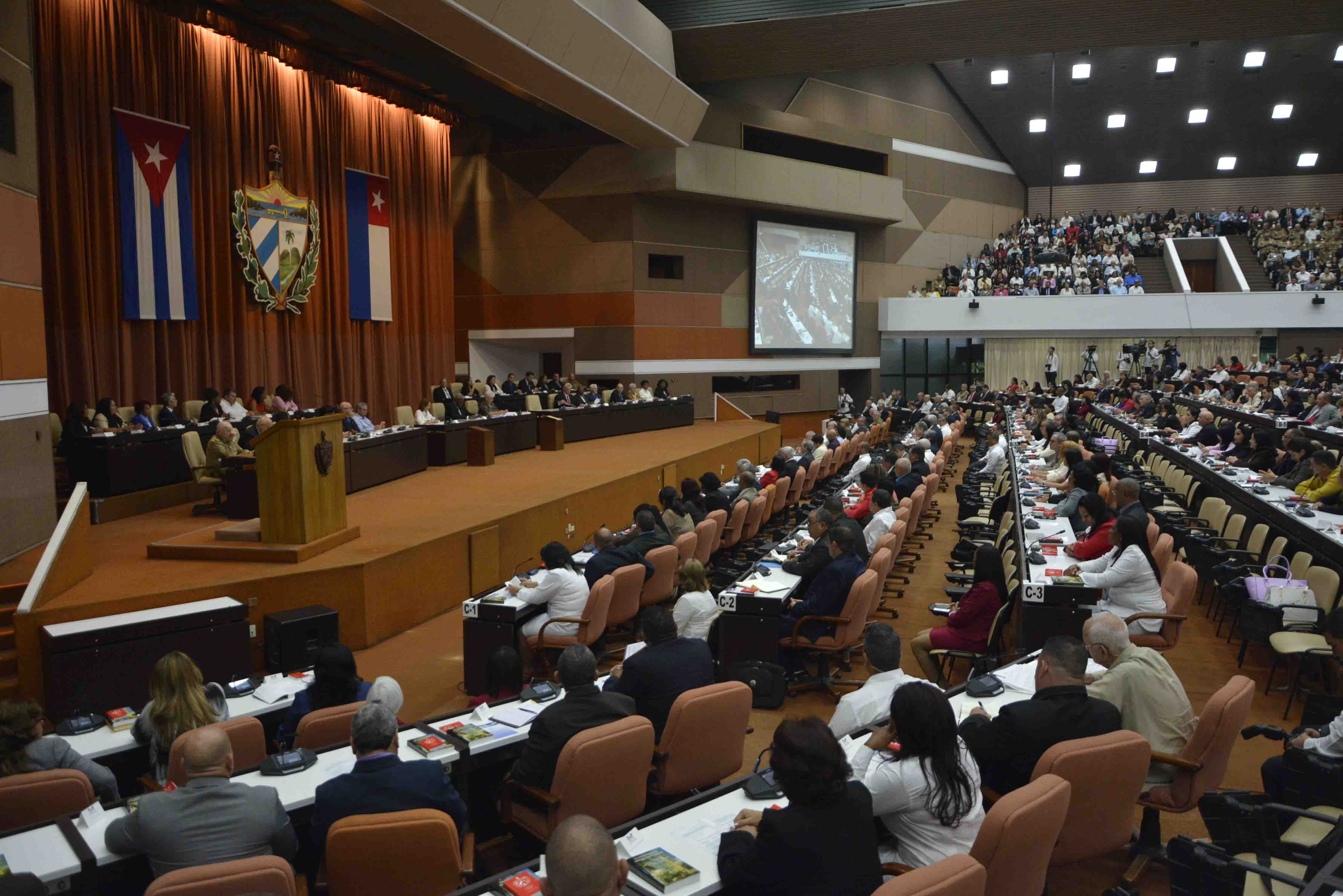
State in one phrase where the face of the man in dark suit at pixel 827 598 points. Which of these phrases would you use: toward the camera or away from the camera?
away from the camera

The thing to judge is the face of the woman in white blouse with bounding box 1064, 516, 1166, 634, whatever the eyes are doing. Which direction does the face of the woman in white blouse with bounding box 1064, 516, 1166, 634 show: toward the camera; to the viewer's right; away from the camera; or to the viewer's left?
to the viewer's left

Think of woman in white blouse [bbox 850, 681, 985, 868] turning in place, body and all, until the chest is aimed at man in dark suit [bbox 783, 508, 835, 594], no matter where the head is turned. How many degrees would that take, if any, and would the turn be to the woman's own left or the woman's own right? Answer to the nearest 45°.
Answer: approximately 45° to the woman's own right

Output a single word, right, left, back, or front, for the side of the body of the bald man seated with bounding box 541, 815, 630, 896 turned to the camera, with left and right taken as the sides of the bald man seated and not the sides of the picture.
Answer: back

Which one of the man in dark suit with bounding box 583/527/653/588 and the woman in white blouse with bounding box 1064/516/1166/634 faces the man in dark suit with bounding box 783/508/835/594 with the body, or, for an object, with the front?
the woman in white blouse

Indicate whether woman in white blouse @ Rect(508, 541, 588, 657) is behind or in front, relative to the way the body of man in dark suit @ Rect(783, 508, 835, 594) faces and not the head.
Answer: in front

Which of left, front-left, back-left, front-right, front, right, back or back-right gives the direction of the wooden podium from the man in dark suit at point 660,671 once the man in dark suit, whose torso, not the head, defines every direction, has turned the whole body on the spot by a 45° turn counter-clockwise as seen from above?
front-right

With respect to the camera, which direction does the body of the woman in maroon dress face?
to the viewer's left

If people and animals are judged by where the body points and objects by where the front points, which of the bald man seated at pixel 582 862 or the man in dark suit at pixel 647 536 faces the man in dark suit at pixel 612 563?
the bald man seated

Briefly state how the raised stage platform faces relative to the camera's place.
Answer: facing the viewer and to the right of the viewer

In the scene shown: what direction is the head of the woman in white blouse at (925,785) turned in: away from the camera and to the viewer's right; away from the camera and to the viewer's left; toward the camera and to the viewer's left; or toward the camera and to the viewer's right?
away from the camera and to the viewer's left

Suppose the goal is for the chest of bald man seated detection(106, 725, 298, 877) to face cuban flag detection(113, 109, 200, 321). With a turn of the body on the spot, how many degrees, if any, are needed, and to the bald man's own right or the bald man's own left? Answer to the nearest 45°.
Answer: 0° — they already face it

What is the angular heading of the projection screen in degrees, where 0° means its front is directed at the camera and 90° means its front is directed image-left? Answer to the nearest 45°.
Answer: approximately 315°

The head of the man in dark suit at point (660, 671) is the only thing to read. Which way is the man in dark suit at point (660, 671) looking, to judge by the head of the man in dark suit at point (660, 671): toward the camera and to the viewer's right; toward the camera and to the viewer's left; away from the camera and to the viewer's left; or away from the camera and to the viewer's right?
away from the camera and to the viewer's left

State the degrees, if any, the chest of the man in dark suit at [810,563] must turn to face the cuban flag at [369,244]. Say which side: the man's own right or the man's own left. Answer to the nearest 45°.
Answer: approximately 45° to the man's own right

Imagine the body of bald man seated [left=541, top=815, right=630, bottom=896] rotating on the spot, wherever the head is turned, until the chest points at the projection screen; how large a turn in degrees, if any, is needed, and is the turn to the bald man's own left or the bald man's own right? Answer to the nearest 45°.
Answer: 0° — they already face it

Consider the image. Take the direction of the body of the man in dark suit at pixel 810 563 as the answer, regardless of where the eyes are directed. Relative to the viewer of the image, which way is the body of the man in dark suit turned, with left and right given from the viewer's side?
facing to the left of the viewer

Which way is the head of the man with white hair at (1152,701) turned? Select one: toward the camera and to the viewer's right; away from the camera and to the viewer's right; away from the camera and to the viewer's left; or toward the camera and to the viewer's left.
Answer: away from the camera and to the viewer's left

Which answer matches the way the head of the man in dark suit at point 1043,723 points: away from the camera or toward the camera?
away from the camera

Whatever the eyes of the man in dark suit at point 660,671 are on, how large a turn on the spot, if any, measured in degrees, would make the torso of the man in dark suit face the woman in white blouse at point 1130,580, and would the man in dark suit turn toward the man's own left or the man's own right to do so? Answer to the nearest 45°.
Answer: approximately 90° to the man's own right

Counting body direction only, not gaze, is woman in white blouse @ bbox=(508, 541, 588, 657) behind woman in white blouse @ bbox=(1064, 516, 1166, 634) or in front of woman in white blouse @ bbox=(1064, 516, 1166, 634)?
in front
